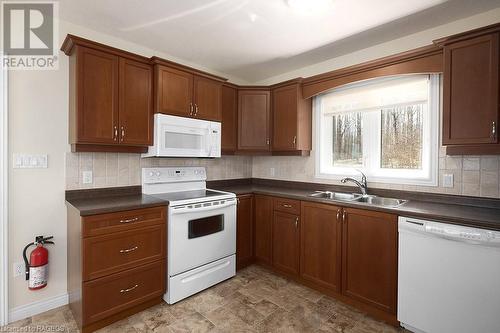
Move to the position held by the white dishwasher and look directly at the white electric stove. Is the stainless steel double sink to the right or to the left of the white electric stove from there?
right

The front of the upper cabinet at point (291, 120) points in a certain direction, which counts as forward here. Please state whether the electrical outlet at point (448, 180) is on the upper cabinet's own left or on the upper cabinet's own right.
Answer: on the upper cabinet's own left

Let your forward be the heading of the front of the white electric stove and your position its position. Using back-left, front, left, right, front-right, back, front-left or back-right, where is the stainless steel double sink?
front-left

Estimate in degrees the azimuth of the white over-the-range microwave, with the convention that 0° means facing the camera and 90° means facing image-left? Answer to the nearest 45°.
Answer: approximately 315°

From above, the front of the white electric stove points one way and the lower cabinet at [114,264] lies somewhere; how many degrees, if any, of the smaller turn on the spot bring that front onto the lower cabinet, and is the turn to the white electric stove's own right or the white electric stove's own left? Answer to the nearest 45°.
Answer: approximately 90° to the white electric stove's own right

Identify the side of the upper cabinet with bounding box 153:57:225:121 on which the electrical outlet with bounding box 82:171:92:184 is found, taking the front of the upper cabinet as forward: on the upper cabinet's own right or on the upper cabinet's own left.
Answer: on the upper cabinet's own right
